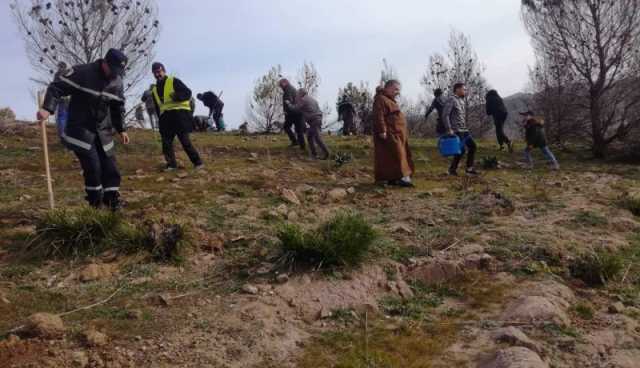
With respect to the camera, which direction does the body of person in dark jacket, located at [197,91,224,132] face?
to the viewer's left

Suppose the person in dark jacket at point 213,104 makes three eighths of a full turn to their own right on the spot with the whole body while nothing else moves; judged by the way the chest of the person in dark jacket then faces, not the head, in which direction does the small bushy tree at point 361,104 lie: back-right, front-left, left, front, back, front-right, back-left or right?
front

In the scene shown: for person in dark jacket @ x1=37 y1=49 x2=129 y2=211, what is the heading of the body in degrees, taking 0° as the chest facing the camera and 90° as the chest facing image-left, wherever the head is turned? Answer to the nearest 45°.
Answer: approximately 315°

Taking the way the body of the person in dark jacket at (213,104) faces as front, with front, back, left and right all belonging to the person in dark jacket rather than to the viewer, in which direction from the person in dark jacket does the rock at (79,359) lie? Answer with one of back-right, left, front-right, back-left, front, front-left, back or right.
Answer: left

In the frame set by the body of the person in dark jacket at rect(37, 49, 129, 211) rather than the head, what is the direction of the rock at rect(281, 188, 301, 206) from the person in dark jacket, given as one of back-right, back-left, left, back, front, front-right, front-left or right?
front-left

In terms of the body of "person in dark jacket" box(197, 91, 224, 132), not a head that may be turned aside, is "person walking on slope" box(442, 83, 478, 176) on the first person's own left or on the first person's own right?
on the first person's own left

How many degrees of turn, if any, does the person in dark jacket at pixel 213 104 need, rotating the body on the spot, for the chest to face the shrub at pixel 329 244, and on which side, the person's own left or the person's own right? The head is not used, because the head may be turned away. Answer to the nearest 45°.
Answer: approximately 90° to the person's own left

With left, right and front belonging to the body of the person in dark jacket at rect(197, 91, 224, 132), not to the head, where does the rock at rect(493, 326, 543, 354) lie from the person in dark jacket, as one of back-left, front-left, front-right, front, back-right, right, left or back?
left

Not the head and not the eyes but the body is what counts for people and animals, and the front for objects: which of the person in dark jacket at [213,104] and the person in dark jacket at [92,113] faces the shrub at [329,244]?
the person in dark jacket at [92,113]

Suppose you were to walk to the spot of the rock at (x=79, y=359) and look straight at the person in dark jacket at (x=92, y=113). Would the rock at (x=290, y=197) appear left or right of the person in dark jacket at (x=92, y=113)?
right

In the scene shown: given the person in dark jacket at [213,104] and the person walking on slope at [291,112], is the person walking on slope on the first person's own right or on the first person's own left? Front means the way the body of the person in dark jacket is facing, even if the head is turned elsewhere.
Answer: on the first person's own left

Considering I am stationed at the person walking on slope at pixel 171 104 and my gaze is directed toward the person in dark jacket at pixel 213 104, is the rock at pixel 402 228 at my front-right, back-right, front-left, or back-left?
back-right

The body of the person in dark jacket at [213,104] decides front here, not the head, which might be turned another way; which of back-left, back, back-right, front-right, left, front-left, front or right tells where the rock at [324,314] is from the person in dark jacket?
left

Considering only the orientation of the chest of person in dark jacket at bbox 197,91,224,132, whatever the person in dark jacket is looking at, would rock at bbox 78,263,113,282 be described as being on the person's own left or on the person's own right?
on the person's own left
